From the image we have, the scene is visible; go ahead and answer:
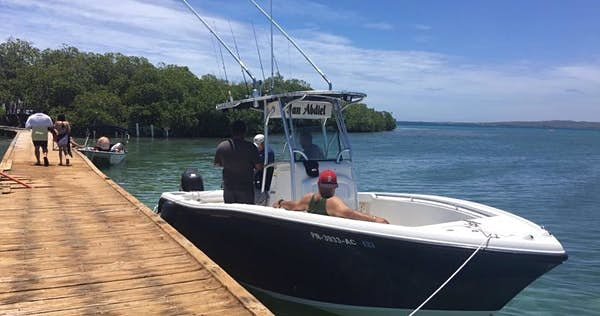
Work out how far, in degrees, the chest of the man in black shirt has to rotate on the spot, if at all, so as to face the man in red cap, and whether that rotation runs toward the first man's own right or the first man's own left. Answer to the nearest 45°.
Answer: approximately 135° to the first man's own right

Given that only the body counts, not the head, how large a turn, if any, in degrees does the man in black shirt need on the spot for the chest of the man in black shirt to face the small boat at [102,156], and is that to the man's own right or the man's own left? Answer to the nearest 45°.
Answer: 0° — they already face it

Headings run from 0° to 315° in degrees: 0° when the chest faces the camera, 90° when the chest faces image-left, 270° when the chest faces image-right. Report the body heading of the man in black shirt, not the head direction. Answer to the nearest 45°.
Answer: approximately 180°

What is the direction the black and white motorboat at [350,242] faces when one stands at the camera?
facing the viewer and to the right of the viewer

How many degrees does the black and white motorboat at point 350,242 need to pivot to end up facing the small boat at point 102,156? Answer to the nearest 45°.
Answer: approximately 180°

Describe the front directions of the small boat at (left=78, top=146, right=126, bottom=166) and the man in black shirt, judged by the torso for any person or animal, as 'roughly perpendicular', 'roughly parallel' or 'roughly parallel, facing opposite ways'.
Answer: roughly perpendicular
